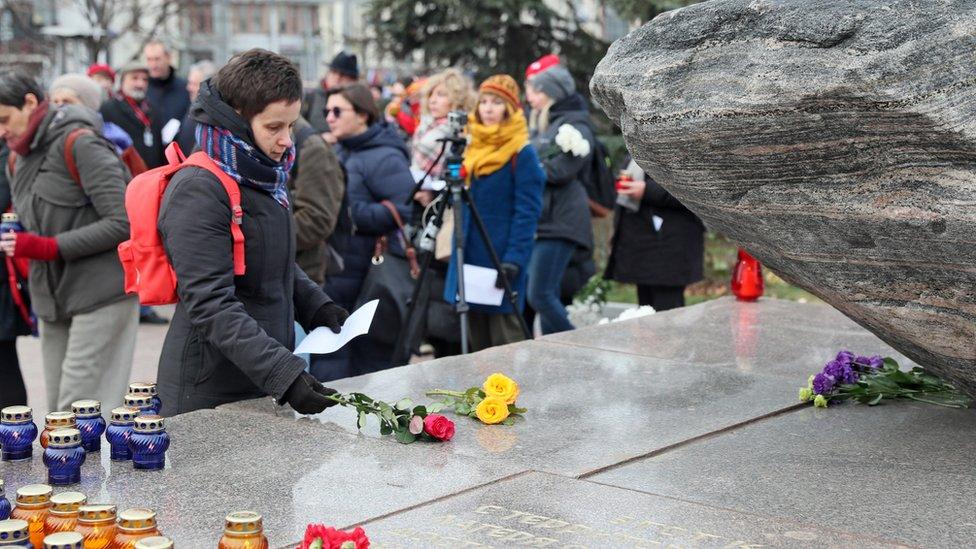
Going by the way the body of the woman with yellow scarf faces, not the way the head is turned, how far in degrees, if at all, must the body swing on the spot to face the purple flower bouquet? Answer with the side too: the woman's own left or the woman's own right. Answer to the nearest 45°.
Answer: approximately 90° to the woman's own left

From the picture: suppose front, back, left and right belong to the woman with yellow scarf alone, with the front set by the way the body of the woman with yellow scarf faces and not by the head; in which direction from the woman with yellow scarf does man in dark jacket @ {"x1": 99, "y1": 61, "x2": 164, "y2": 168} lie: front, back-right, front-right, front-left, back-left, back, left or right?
right

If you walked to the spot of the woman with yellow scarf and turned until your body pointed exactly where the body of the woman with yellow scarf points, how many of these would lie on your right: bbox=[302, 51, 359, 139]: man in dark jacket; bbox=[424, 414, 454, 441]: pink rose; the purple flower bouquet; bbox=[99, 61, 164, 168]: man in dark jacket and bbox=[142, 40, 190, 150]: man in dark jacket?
3

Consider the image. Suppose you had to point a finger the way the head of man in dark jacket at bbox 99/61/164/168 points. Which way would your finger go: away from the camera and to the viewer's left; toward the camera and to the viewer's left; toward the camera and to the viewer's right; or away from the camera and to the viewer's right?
toward the camera and to the viewer's right

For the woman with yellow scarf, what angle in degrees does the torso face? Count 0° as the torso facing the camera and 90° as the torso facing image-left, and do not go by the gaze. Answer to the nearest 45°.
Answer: approximately 45°

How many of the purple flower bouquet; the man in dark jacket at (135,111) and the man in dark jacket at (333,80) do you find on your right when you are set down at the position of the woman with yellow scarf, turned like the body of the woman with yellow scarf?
2

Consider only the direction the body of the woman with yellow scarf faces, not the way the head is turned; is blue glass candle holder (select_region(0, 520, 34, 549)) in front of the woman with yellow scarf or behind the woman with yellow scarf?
in front

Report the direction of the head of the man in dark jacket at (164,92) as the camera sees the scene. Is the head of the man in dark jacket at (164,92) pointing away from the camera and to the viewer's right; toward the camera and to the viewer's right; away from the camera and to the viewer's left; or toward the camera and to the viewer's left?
toward the camera and to the viewer's left

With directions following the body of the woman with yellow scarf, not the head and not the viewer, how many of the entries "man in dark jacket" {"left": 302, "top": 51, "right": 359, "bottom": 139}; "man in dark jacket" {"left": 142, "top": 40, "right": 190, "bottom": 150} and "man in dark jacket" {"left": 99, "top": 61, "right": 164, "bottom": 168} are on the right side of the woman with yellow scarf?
3

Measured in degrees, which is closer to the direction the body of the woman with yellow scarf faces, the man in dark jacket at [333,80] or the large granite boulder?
the large granite boulder

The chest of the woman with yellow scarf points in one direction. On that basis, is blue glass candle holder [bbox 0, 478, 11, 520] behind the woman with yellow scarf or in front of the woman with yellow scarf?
in front
